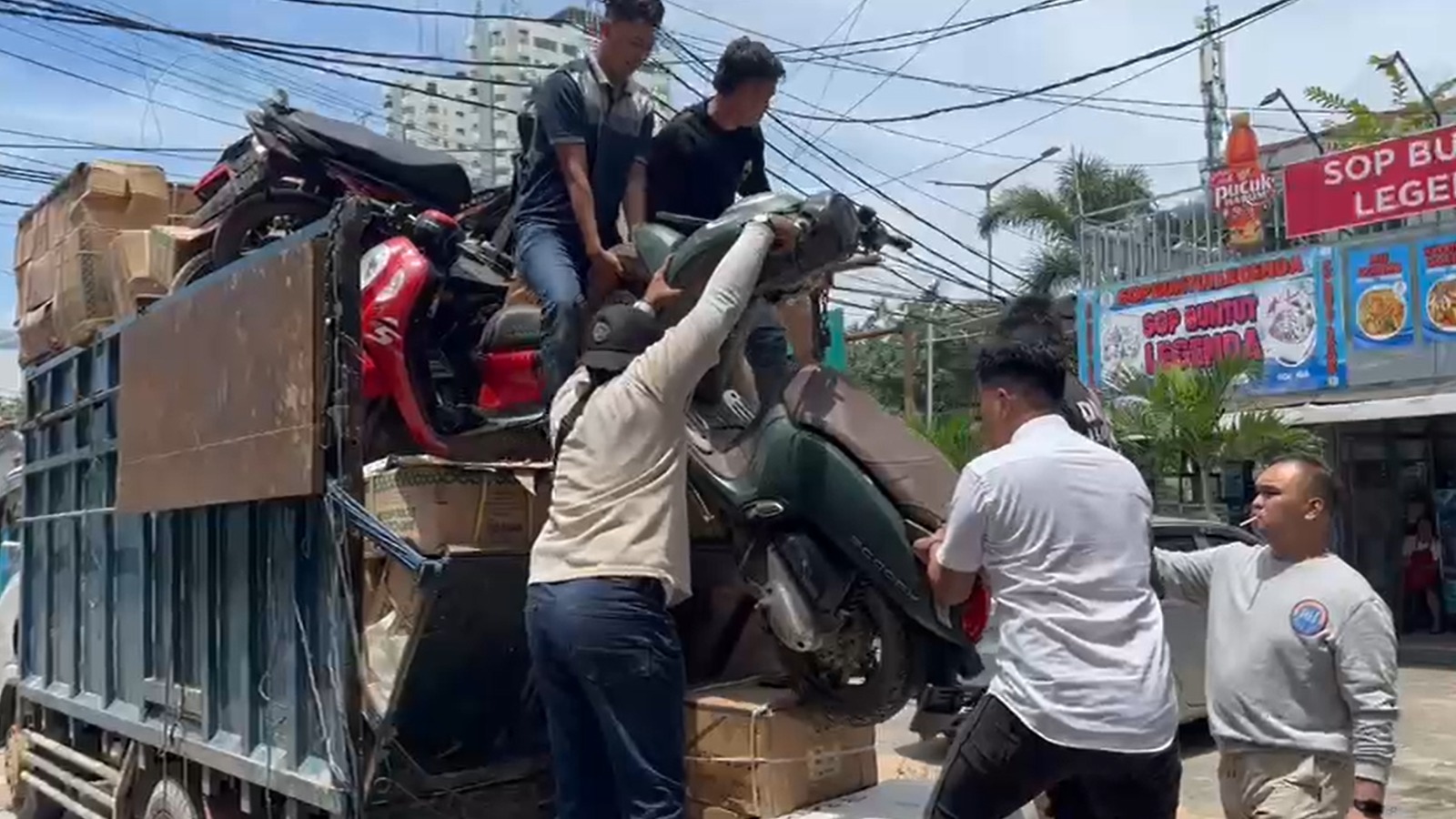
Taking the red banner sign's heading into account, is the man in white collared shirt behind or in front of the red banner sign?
in front

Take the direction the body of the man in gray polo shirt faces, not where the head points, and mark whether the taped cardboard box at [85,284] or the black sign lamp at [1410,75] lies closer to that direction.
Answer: the black sign lamp

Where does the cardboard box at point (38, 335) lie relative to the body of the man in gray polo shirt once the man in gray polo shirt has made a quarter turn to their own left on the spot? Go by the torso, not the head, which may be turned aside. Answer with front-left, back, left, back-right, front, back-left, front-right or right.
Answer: left

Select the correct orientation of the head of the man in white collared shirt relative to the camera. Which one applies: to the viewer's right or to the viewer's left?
to the viewer's left

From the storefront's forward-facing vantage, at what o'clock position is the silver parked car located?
The silver parked car is roughly at 11 o'clock from the storefront.

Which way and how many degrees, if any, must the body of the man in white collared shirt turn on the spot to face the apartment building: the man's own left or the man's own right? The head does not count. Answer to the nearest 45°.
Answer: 0° — they already face it

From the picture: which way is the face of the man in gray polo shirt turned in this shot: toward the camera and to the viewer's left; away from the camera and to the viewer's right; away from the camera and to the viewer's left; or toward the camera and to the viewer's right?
toward the camera and to the viewer's right

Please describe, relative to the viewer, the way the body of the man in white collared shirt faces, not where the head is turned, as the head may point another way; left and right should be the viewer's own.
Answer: facing away from the viewer and to the left of the viewer

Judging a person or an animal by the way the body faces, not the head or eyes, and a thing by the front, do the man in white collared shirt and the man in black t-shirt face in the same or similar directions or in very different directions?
very different directions

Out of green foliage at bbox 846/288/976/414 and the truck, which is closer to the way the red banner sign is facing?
the truck
